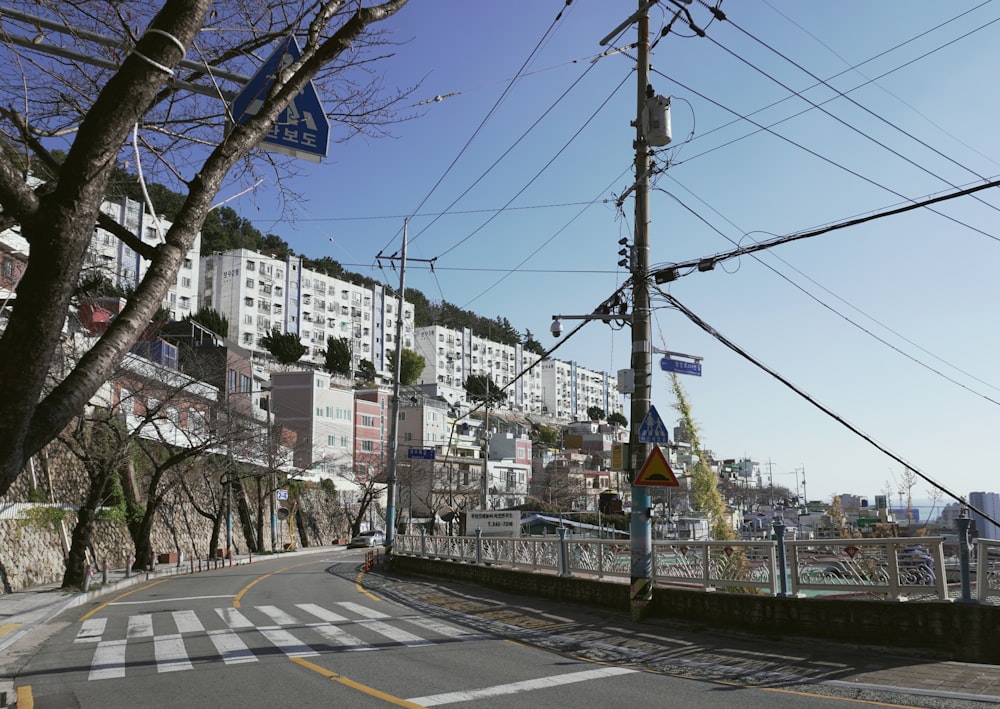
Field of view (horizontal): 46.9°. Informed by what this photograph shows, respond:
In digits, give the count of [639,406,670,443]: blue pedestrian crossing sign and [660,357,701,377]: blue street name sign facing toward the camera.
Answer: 2

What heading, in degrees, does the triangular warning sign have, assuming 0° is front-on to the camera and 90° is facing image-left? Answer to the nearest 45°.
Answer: approximately 0°

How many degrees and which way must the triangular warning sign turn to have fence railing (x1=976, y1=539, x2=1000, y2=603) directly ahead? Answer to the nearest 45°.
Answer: approximately 45° to its left

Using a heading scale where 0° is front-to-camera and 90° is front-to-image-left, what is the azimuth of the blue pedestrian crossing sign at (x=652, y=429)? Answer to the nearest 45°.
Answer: approximately 0°

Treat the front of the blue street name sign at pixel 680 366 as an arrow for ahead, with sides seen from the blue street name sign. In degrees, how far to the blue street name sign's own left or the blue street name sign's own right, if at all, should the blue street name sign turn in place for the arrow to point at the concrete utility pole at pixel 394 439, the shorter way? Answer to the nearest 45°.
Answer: approximately 135° to the blue street name sign's own right

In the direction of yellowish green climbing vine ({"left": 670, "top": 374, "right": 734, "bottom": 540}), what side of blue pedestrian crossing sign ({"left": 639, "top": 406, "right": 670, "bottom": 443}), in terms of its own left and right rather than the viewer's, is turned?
back

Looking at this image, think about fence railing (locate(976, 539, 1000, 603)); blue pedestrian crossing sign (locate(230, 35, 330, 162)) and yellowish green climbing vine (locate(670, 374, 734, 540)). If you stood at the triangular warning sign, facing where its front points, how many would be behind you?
1
